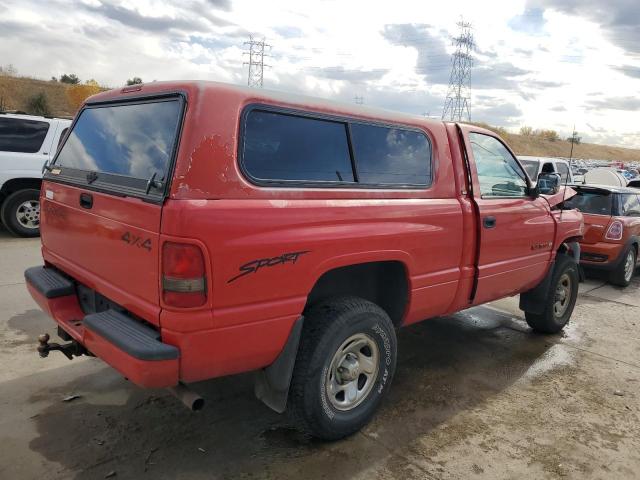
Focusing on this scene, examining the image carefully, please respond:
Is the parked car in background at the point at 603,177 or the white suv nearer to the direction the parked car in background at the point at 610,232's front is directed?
the parked car in background

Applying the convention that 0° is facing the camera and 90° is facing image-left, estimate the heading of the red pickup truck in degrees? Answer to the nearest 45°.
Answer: approximately 225°

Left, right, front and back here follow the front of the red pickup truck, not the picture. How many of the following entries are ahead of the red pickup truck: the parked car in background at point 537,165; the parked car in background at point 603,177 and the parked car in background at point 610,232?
3

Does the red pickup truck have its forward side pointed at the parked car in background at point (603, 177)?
yes

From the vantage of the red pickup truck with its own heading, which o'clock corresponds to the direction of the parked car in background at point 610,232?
The parked car in background is roughly at 12 o'clock from the red pickup truck.

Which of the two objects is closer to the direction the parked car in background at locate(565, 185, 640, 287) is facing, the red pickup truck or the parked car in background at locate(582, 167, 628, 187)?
the parked car in background

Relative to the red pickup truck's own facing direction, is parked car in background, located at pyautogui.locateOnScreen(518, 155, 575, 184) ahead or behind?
ahead

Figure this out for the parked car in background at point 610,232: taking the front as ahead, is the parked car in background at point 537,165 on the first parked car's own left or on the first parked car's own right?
on the first parked car's own left

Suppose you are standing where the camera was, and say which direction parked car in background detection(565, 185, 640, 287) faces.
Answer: facing away from the viewer and to the right of the viewer

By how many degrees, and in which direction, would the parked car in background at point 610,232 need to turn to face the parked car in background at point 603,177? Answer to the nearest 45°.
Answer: approximately 45° to its left

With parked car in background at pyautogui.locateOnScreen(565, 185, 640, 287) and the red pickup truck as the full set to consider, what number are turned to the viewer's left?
0

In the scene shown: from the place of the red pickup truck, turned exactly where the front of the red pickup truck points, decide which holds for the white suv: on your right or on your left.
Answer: on your left
